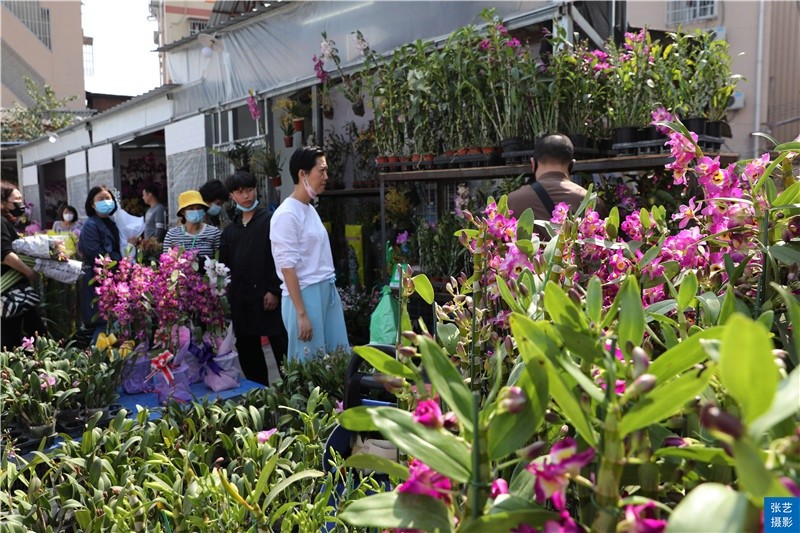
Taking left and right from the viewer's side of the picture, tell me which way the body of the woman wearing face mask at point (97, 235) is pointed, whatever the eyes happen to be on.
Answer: facing the viewer and to the right of the viewer

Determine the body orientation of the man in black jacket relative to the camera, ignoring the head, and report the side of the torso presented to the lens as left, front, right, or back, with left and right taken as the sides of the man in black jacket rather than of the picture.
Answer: front

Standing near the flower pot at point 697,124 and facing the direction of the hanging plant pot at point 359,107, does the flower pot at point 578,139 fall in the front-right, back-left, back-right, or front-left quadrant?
front-left

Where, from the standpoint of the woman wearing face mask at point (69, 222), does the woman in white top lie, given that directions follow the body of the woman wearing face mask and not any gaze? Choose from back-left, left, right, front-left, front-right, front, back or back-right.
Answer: front

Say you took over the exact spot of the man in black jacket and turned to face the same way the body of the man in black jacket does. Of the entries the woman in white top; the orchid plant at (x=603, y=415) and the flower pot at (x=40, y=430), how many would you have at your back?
0

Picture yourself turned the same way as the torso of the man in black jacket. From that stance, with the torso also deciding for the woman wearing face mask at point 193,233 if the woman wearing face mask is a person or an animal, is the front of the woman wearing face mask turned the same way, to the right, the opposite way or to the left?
the same way

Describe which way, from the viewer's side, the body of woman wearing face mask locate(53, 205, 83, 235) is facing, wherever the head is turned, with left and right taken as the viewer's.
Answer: facing the viewer

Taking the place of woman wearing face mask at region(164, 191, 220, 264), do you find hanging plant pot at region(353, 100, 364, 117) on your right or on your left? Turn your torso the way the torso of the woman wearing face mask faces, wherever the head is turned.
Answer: on your left

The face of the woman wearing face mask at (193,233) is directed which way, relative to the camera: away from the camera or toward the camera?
toward the camera

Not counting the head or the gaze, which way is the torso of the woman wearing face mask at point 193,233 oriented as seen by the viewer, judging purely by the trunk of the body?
toward the camera

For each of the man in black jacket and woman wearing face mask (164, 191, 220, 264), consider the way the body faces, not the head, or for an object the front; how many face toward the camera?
2

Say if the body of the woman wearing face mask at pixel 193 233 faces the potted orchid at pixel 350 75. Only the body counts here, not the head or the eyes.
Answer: no

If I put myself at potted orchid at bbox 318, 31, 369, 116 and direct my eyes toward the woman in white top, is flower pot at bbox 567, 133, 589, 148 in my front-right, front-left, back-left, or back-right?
front-left

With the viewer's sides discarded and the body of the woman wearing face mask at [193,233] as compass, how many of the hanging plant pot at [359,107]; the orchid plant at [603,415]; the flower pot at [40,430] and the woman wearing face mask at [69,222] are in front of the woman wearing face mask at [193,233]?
2
